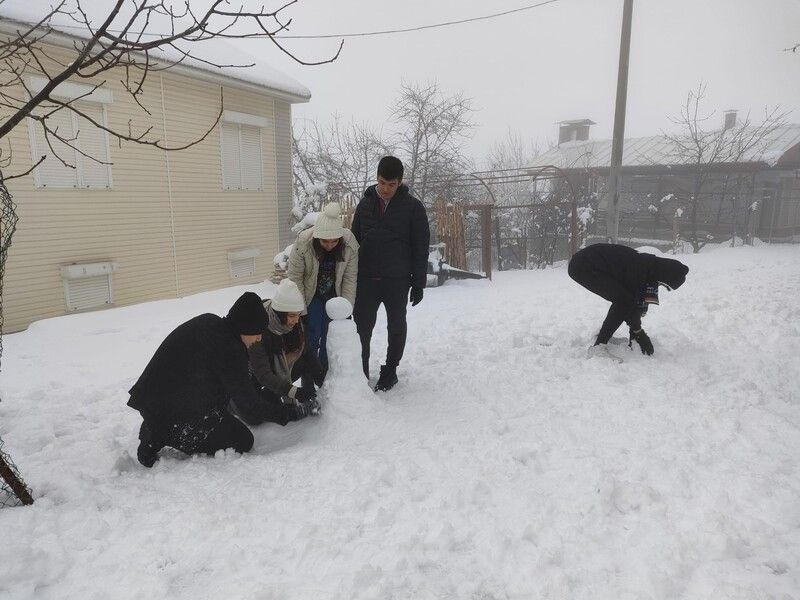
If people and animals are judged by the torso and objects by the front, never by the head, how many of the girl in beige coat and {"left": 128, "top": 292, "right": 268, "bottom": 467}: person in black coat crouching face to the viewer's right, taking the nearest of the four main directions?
1

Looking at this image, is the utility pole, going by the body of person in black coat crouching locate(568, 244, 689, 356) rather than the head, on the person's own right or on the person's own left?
on the person's own left

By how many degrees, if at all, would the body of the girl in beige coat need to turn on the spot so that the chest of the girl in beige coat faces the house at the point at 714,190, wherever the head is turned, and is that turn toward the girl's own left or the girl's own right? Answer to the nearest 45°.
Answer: approximately 135° to the girl's own left

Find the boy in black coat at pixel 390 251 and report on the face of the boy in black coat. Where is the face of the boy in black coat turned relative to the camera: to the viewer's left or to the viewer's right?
to the viewer's left

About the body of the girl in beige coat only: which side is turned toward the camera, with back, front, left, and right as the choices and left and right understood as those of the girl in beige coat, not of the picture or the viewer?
front

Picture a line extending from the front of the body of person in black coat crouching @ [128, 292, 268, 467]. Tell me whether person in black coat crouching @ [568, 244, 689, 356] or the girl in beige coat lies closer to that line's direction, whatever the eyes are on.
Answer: the person in black coat crouching

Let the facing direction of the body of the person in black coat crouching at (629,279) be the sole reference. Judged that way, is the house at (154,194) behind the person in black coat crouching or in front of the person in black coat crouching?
behind

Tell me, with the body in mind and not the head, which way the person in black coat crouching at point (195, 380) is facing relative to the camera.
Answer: to the viewer's right

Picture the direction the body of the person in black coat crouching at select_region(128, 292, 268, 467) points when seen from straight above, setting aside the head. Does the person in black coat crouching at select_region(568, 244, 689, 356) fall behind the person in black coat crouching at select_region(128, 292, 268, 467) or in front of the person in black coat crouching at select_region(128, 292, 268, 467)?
in front

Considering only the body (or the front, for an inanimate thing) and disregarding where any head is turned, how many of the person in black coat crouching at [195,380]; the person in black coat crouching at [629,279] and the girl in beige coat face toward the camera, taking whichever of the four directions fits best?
1

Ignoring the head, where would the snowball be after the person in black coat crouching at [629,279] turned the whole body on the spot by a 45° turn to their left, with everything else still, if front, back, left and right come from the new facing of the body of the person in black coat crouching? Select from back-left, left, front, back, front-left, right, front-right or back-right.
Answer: back

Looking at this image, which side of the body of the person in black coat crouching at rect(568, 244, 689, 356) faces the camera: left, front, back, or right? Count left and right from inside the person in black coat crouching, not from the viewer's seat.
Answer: right

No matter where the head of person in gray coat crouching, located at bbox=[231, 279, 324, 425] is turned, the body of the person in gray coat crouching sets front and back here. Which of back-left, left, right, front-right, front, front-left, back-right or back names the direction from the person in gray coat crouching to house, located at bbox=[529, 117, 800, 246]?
left

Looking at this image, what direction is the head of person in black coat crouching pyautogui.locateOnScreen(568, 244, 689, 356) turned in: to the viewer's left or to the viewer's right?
to the viewer's right

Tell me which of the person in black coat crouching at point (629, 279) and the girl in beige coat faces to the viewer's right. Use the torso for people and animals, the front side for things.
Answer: the person in black coat crouching

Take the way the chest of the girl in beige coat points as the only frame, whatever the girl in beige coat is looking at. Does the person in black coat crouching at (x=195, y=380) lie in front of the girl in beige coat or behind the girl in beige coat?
in front
